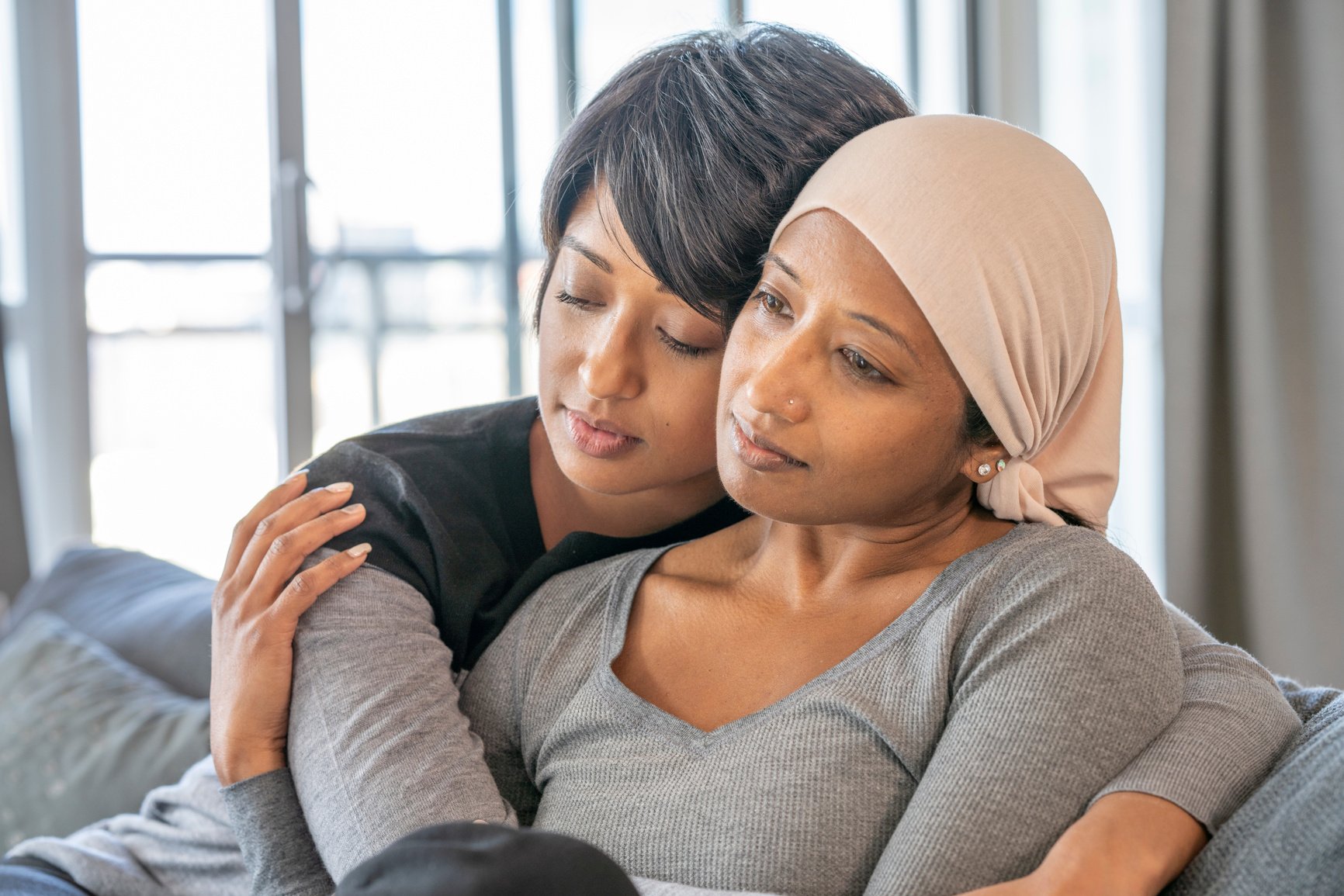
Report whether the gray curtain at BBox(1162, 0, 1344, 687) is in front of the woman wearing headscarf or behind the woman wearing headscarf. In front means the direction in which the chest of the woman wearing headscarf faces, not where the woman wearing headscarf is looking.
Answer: behind

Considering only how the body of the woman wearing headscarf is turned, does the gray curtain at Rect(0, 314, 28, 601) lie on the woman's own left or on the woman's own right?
on the woman's own right

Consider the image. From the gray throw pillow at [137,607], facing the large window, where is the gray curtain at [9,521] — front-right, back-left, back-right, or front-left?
front-left

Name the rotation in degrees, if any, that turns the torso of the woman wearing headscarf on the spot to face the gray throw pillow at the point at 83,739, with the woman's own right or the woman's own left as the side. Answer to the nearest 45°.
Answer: approximately 90° to the woman's own right

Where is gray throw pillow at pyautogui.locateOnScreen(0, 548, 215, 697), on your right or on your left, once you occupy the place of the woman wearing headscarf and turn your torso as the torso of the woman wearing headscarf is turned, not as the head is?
on your right

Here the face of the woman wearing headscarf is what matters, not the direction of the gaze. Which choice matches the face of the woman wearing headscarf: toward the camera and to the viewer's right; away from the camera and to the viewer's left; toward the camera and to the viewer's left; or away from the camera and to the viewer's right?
toward the camera and to the viewer's left
